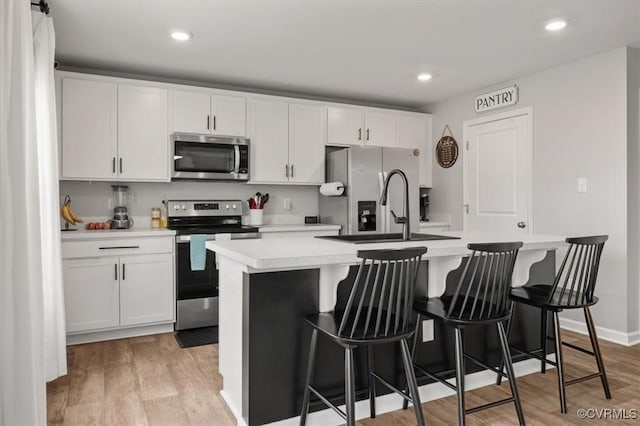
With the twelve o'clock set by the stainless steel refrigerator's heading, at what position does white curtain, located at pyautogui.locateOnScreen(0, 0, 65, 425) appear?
The white curtain is roughly at 2 o'clock from the stainless steel refrigerator.

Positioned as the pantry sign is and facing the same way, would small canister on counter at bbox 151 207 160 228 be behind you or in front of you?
in front

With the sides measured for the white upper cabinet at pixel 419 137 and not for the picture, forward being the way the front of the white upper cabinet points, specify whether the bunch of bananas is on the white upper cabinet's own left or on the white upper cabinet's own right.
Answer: on the white upper cabinet's own right

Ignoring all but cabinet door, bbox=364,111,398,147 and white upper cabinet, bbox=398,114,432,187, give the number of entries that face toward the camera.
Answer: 2

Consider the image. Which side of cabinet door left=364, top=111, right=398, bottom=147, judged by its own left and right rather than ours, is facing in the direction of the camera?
front

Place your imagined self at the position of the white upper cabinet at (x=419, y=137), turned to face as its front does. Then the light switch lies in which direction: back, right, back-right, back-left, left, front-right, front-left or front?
front-left

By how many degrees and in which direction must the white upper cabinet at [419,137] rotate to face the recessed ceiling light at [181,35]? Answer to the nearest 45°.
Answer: approximately 45° to its right

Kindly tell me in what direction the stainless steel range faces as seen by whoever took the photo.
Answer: facing the viewer

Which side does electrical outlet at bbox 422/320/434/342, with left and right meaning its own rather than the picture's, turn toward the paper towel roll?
back

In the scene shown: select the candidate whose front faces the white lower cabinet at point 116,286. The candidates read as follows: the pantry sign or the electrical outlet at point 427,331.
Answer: the pantry sign

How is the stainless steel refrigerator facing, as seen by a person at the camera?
facing the viewer and to the right of the viewer

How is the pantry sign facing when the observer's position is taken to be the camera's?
facing the viewer and to the left of the viewer

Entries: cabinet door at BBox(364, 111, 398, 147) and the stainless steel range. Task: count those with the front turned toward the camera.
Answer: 2

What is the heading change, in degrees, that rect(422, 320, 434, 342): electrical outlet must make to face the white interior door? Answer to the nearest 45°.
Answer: approximately 135° to its left
